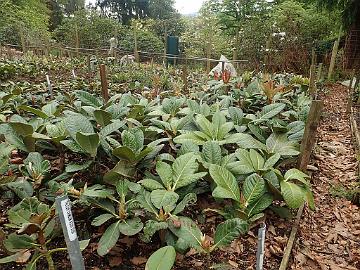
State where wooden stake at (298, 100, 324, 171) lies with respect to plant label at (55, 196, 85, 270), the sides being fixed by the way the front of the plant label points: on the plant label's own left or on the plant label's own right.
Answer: on the plant label's own left

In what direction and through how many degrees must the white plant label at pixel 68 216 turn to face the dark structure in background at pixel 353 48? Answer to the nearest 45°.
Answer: approximately 135° to its left

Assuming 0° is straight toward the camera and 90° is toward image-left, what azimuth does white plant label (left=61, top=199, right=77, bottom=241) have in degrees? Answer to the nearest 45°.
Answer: approximately 0°

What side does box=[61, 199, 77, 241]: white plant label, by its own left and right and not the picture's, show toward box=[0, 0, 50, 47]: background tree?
back

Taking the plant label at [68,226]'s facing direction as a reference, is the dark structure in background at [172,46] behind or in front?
behind

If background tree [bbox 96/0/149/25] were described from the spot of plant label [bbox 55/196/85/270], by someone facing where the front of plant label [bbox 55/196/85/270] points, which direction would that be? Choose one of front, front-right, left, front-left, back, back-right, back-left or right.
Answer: back

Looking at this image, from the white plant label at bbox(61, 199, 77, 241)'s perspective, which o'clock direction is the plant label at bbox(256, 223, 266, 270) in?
The plant label is roughly at 9 o'clock from the white plant label.

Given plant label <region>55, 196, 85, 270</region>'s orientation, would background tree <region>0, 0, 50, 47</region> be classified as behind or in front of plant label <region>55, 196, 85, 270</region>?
behind

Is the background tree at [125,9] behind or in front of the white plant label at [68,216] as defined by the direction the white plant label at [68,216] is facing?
behind
